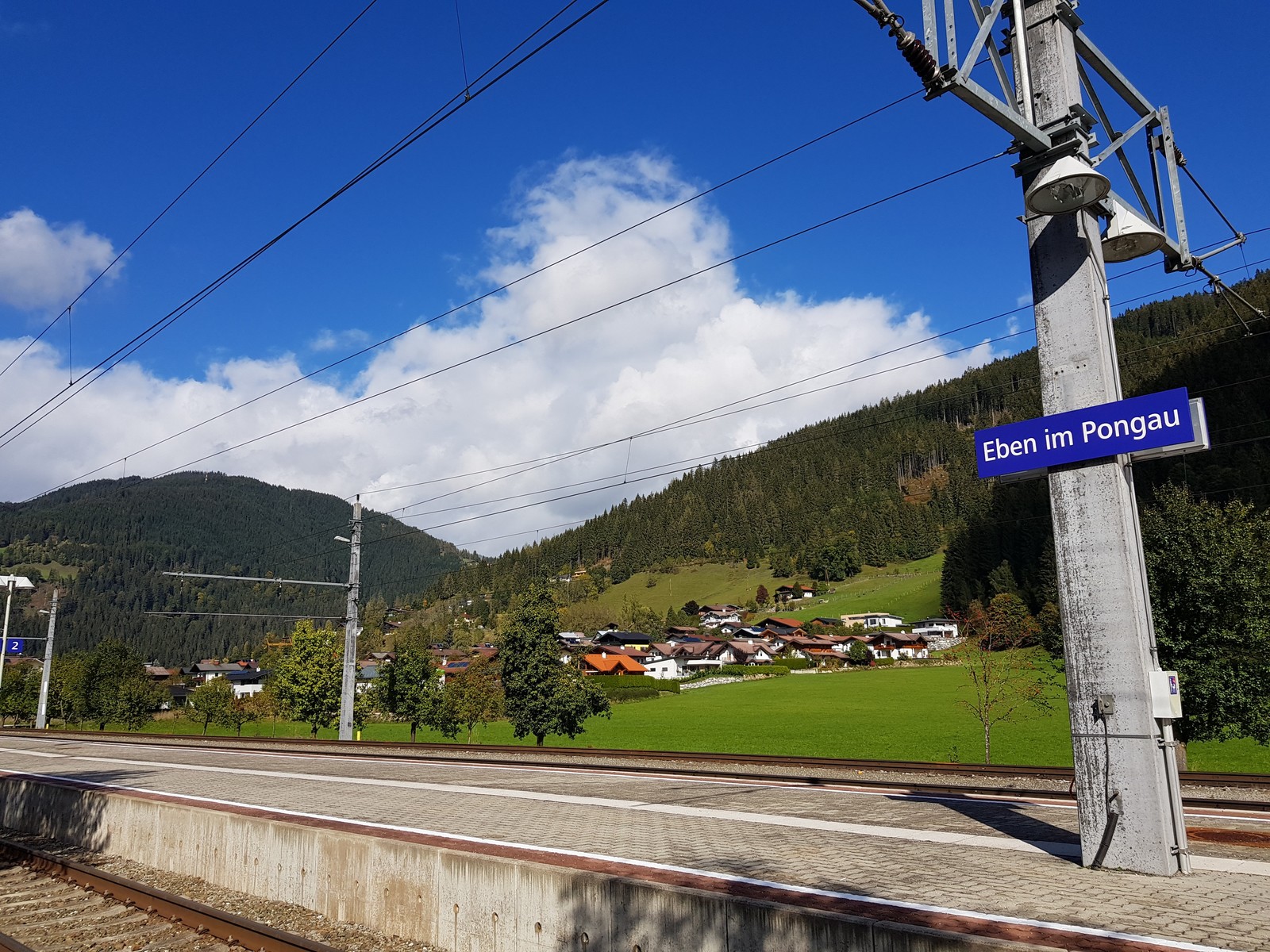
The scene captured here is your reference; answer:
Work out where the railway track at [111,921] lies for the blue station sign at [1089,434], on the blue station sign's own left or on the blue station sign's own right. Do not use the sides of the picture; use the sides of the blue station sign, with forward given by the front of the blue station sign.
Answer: on the blue station sign's own right

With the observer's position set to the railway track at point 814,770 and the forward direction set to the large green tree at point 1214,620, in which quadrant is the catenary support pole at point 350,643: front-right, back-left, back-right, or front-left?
back-left

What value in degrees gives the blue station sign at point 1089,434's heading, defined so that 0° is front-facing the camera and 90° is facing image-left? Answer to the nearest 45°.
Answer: approximately 0°

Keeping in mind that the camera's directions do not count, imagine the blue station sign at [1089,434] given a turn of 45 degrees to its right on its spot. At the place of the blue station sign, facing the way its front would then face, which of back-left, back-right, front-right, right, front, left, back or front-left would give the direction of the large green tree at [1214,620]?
back-right

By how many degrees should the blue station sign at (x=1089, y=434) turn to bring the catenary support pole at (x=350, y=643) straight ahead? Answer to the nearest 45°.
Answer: approximately 135° to its right

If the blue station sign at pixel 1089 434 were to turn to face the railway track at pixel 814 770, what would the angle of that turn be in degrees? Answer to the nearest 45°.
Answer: approximately 135° to its right

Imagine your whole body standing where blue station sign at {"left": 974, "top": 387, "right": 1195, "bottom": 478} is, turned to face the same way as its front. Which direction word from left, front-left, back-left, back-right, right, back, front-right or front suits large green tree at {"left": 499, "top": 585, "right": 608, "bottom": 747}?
back-right
